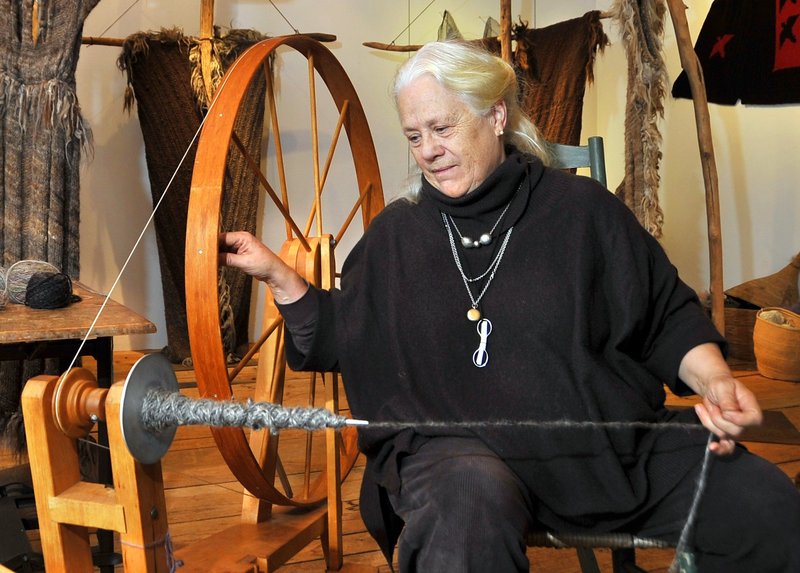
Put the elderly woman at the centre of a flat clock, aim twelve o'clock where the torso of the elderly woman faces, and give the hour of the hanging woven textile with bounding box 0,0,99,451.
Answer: The hanging woven textile is roughly at 4 o'clock from the elderly woman.

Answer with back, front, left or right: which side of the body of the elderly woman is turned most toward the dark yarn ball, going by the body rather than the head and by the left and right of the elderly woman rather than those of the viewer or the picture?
right

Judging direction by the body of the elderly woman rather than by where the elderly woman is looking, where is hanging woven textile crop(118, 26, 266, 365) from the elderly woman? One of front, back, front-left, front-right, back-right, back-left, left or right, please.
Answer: back-right

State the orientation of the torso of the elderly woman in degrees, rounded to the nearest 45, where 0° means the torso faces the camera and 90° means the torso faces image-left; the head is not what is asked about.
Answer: approximately 0°

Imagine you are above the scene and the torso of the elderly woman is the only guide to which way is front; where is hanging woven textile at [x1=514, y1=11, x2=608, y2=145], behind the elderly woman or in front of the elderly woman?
behind

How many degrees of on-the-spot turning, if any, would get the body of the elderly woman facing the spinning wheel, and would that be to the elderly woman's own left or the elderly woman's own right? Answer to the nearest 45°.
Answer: approximately 135° to the elderly woman's own right
